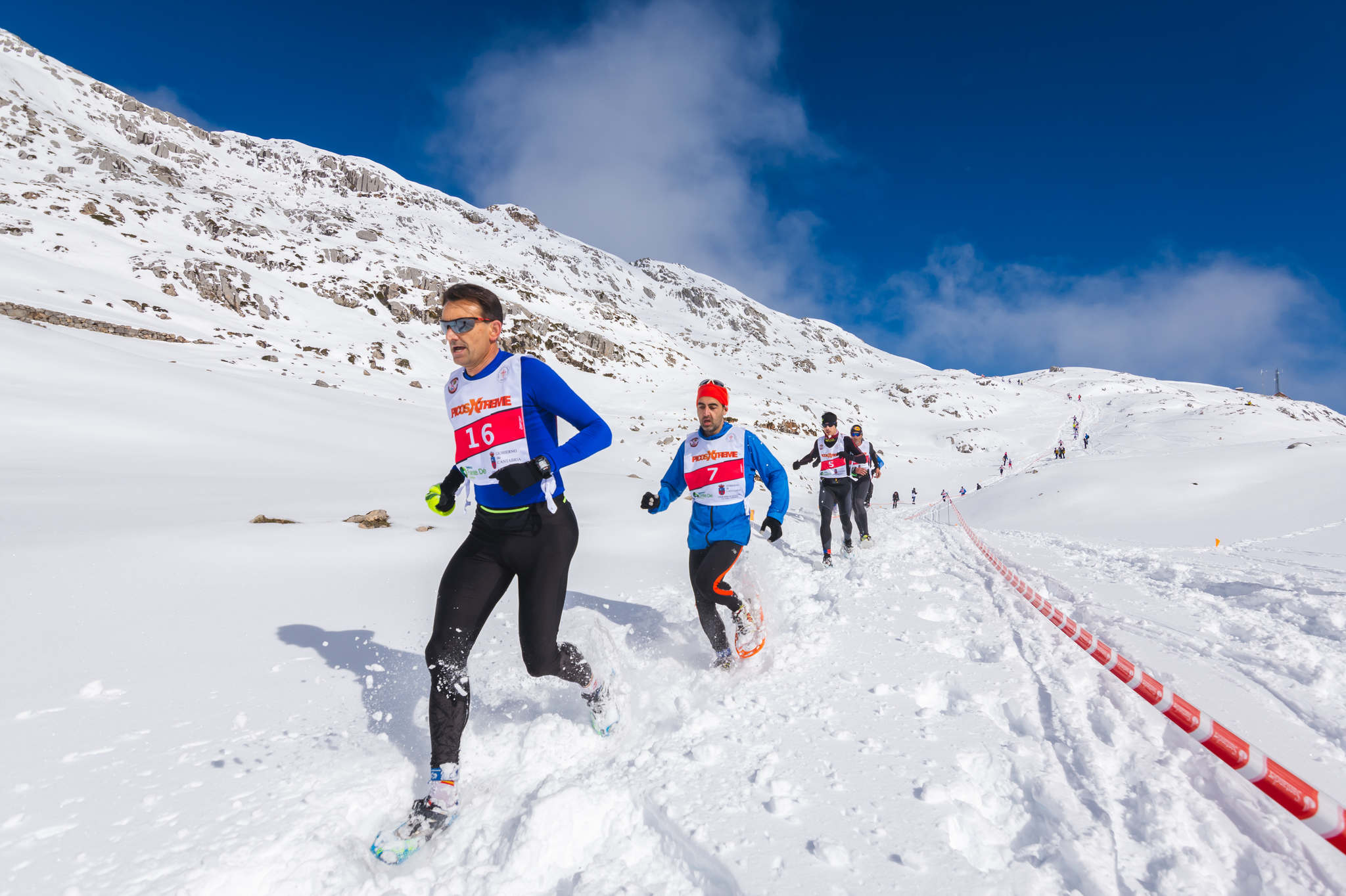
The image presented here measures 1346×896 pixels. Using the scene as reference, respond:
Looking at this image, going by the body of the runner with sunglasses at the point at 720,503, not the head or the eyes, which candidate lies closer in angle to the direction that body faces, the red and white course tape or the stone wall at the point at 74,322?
the red and white course tape

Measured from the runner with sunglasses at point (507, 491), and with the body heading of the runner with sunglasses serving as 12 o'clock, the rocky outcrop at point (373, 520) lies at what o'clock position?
The rocky outcrop is roughly at 4 o'clock from the runner with sunglasses.

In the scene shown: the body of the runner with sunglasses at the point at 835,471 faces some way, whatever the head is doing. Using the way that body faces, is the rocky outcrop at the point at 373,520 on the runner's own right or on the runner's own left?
on the runner's own right

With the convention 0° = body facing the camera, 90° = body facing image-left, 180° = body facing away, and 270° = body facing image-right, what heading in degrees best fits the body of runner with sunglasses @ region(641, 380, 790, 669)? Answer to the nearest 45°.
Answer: approximately 0°

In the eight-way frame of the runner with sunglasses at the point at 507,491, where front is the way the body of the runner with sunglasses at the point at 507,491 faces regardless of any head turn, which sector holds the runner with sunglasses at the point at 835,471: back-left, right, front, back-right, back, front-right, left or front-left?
back

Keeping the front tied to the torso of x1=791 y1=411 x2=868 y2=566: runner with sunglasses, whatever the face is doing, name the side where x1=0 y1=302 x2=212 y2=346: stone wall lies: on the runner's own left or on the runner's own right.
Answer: on the runner's own right

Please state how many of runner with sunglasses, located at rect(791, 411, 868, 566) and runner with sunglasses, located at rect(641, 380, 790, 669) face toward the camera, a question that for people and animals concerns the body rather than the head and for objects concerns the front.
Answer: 2

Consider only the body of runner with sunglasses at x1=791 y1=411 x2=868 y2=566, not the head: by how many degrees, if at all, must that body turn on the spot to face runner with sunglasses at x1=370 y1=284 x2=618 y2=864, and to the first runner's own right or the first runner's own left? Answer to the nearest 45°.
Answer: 0° — they already face them
